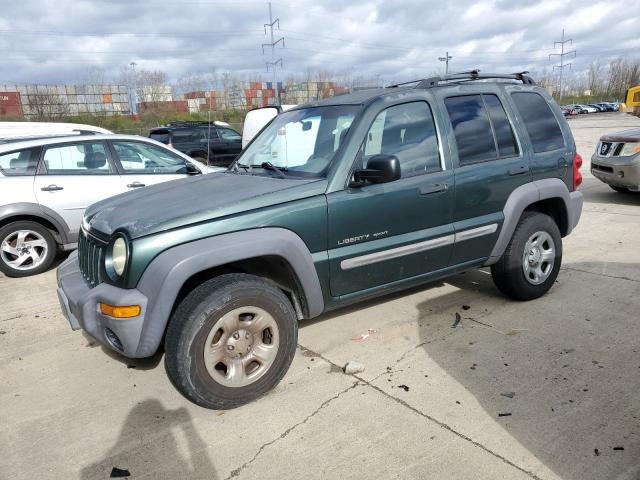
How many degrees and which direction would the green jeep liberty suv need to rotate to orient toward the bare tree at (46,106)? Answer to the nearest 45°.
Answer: approximately 90° to its right

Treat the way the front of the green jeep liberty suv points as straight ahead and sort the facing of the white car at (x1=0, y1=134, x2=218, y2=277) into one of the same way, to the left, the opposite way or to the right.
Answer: the opposite way

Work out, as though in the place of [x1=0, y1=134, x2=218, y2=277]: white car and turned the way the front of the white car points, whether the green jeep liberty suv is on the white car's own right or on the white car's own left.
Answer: on the white car's own right

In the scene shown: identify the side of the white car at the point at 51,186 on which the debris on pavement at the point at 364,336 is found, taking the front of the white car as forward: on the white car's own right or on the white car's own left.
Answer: on the white car's own right

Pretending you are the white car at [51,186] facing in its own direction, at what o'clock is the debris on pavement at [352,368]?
The debris on pavement is roughly at 2 o'clock from the white car.

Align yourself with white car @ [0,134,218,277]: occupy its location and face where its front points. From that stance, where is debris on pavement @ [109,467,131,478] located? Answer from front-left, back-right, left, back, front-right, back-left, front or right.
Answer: right

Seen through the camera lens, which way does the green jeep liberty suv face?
facing the viewer and to the left of the viewer

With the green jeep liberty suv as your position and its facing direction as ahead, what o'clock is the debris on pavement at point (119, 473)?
The debris on pavement is roughly at 12 o'clock from the green jeep liberty suv.

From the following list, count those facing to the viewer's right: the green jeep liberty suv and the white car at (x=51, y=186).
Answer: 1

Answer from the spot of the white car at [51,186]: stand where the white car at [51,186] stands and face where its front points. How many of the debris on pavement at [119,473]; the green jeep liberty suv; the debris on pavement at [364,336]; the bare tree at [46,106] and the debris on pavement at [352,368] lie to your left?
1

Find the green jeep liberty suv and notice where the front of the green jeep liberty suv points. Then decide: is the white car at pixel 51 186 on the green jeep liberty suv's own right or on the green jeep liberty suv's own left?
on the green jeep liberty suv's own right

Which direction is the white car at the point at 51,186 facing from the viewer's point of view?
to the viewer's right
